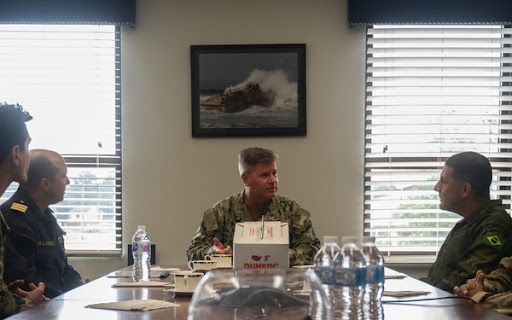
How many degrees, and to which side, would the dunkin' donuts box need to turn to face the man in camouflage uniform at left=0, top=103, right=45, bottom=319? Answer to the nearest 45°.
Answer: approximately 90° to its right

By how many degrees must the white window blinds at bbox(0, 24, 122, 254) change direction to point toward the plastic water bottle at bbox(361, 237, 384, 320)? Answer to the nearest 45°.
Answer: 0° — it already faces it

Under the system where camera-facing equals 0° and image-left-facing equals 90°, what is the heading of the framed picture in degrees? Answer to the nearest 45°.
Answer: approximately 0°

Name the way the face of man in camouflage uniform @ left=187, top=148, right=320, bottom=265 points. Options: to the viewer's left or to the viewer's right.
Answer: to the viewer's right

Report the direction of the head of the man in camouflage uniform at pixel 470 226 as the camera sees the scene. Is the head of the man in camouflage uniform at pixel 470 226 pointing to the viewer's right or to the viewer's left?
to the viewer's left

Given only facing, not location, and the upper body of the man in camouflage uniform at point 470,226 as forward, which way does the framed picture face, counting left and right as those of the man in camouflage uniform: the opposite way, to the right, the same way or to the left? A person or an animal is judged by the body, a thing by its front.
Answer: to the left

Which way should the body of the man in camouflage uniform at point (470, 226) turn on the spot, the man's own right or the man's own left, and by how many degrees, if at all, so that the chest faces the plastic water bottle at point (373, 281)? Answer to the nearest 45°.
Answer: approximately 90° to the man's own left

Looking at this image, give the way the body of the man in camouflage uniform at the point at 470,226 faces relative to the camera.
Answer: to the viewer's left

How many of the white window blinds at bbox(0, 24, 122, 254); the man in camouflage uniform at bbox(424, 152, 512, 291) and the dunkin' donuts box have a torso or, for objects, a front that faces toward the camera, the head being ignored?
2

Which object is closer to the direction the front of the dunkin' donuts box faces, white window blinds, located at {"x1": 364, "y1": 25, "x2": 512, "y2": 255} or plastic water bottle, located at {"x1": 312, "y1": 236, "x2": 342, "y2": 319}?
the plastic water bottle

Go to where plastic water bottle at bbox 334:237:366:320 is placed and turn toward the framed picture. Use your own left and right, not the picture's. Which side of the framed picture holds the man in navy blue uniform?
left
